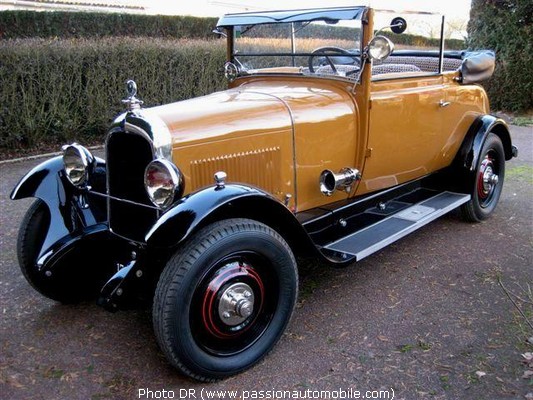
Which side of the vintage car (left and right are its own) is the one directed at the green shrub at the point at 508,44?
back

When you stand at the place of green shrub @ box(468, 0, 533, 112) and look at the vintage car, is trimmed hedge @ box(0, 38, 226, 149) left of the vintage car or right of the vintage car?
right

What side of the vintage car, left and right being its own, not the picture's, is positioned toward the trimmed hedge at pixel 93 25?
right

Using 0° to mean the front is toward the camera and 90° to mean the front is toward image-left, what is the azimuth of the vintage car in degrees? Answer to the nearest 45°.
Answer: approximately 45°

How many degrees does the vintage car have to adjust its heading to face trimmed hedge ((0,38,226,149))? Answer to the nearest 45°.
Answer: approximately 90° to its right
